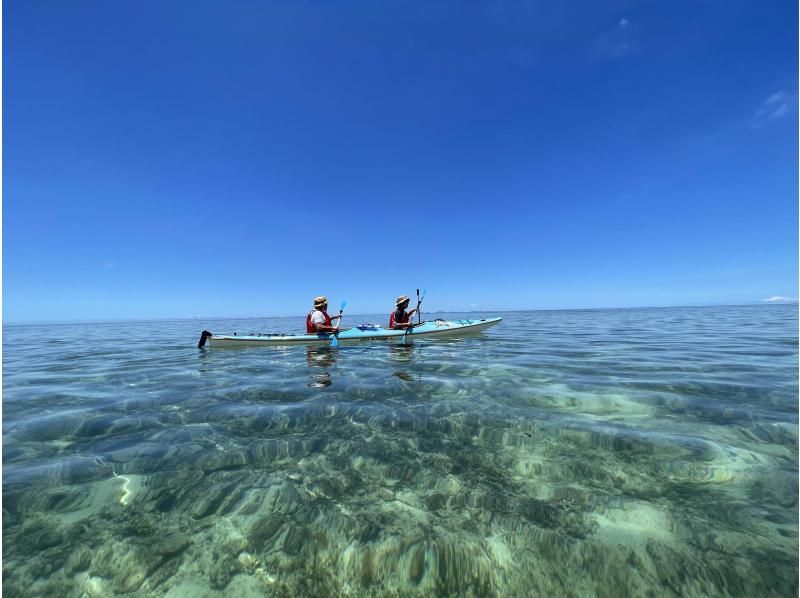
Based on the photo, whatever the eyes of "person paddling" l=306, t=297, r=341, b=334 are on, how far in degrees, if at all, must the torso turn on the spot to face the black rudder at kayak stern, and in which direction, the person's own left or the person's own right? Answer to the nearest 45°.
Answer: approximately 180°

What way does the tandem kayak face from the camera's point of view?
to the viewer's right

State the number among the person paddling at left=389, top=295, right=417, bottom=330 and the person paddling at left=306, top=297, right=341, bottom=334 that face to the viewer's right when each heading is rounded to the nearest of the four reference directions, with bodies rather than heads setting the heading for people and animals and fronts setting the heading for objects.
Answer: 2

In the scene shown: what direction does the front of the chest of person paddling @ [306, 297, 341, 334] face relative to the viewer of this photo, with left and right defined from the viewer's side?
facing to the right of the viewer

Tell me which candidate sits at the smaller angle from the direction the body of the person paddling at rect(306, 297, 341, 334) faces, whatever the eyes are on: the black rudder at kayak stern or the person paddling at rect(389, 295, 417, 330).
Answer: the person paddling

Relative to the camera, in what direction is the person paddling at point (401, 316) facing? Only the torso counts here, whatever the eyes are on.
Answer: to the viewer's right

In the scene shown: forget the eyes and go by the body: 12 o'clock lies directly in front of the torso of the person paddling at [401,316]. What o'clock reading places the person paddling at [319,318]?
the person paddling at [319,318] is roughly at 5 o'clock from the person paddling at [401,316].
